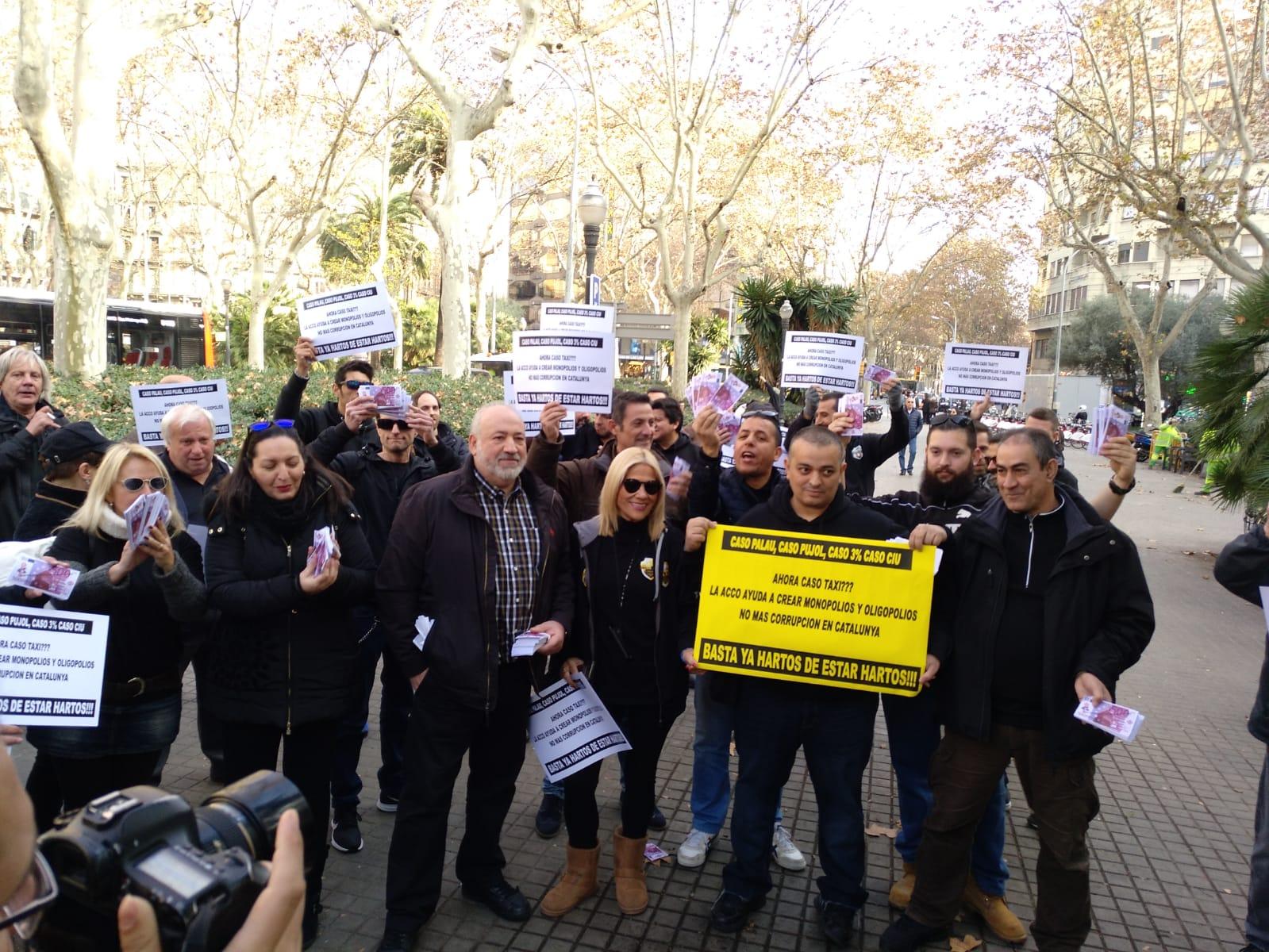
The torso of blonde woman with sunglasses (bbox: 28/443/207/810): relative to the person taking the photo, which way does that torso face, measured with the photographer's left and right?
facing the viewer and to the right of the viewer

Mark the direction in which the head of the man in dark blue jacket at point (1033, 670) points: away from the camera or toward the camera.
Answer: toward the camera

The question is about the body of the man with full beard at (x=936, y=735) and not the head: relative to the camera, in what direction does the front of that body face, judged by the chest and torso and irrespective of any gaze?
toward the camera

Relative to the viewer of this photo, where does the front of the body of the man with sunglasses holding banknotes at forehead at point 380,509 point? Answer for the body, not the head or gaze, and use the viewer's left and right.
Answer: facing the viewer

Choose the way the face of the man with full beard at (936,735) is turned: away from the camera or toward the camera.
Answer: toward the camera

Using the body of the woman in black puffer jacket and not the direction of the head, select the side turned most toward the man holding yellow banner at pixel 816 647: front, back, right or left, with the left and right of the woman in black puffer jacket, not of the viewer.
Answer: left

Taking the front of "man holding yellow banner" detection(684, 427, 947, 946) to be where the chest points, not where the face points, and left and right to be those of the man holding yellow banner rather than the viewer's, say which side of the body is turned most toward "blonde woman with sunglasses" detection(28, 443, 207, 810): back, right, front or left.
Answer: right

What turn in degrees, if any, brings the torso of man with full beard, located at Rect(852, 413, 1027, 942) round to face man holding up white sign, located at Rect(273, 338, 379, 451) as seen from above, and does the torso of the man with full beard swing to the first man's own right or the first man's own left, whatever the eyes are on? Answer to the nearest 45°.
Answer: approximately 90° to the first man's own right

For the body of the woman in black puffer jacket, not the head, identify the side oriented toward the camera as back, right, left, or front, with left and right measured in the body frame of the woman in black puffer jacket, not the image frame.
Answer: front

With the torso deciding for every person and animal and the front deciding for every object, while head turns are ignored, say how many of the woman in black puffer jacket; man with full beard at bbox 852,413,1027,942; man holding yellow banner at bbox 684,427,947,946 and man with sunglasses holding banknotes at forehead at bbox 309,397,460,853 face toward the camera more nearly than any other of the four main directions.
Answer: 4

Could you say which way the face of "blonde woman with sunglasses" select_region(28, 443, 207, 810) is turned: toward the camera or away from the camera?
toward the camera

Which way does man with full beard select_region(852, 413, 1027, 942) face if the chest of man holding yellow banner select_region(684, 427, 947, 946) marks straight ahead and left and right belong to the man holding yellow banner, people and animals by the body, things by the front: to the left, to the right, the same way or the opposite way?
the same way

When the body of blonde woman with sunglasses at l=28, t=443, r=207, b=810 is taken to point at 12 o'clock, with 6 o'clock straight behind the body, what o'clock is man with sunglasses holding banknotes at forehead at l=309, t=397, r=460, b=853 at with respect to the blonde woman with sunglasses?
The man with sunglasses holding banknotes at forehead is roughly at 9 o'clock from the blonde woman with sunglasses.

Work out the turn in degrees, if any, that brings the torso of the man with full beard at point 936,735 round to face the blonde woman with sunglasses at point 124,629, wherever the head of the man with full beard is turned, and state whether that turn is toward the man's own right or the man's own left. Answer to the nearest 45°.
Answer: approximately 45° to the man's own right
